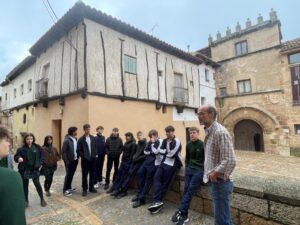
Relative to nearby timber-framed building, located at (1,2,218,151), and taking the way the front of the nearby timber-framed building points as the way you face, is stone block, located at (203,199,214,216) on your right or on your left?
on your left

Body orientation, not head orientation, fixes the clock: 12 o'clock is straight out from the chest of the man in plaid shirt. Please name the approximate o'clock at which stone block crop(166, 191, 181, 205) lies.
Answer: The stone block is roughly at 2 o'clock from the man in plaid shirt.

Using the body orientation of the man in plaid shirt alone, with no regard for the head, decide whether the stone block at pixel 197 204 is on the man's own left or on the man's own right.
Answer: on the man's own right

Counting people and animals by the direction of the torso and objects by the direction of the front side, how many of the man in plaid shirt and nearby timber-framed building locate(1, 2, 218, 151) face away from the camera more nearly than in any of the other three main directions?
0

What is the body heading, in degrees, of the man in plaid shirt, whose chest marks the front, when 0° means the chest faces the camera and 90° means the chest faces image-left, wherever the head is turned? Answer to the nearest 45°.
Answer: approximately 90°

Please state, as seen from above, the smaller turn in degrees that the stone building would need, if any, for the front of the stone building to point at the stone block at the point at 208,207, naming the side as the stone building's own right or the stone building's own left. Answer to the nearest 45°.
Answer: approximately 45° to the stone building's own left

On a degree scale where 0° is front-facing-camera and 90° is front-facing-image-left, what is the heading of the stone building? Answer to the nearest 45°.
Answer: approximately 45°

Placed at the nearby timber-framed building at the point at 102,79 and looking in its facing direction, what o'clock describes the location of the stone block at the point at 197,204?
The stone block is roughly at 10 o'clock from the nearby timber-framed building.

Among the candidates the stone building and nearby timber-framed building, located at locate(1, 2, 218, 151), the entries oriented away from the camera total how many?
0
